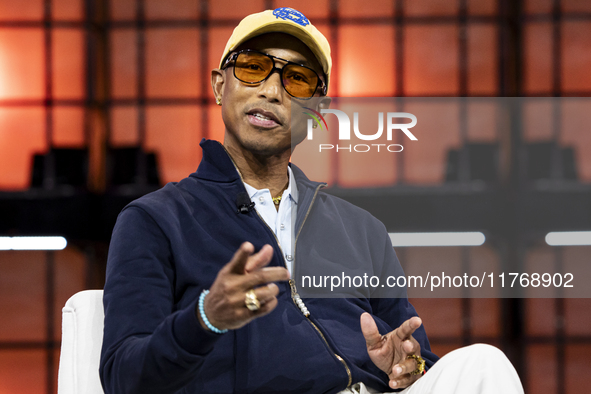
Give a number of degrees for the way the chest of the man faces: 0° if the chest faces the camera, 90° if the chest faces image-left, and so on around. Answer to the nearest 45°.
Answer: approximately 315°
